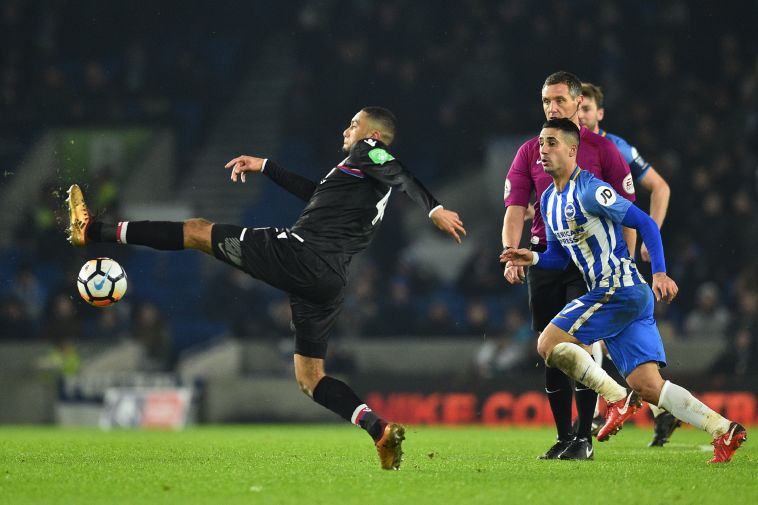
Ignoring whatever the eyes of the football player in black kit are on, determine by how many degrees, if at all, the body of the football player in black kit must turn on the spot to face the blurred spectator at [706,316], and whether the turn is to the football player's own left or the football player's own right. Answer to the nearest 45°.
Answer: approximately 135° to the football player's own right

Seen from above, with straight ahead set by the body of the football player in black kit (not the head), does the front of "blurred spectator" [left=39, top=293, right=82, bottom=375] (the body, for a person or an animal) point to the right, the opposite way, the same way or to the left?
to the left

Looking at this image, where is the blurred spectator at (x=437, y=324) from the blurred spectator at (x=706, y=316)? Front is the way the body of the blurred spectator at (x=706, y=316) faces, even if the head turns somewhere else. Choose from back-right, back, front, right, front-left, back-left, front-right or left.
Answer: right

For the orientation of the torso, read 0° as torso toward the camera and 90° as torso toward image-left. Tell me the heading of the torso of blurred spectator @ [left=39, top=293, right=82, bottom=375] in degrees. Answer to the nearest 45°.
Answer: approximately 0°

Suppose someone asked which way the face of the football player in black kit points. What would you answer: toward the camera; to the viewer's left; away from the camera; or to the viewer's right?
to the viewer's left

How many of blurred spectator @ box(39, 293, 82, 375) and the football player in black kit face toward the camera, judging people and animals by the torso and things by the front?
1

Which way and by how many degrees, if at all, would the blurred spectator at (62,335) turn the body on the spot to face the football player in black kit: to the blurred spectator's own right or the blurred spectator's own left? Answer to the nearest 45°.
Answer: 0° — they already face them

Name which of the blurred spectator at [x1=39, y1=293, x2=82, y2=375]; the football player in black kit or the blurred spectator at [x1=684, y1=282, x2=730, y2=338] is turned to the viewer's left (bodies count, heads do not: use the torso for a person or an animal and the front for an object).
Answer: the football player in black kit

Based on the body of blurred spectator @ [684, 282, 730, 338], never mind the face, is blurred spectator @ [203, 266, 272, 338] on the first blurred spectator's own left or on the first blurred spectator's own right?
on the first blurred spectator's own right

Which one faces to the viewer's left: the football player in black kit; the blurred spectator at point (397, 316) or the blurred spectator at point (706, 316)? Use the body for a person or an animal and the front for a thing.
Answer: the football player in black kit

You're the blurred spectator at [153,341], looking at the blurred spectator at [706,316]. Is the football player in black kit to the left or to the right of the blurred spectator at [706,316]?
right

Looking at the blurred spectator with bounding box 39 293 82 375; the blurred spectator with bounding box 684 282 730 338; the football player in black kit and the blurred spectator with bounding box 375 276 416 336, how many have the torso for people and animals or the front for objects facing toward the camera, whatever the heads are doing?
3

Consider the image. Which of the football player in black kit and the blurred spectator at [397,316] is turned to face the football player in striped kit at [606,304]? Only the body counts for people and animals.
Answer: the blurred spectator

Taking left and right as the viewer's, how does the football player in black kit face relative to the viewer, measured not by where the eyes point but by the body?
facing to the left of the viewer
